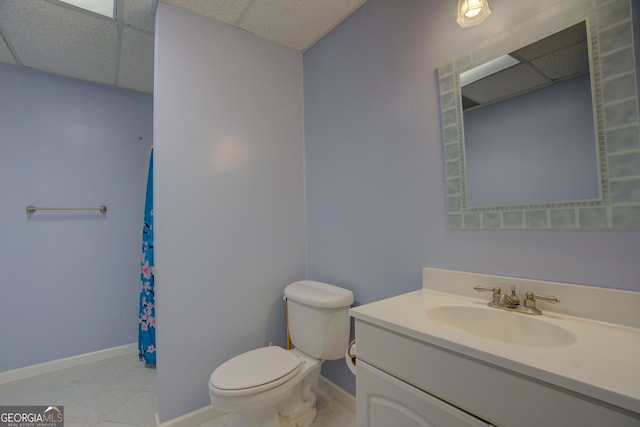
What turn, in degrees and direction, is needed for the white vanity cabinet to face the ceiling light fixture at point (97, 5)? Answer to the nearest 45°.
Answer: approximately 45° to its right

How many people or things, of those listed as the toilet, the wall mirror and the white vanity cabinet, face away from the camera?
0

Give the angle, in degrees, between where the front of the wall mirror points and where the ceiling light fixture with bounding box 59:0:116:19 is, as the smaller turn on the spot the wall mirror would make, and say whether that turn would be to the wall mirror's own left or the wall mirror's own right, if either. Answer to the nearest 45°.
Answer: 0° — it already faces it

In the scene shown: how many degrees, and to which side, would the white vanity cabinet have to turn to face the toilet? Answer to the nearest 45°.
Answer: approximately 90° to its right

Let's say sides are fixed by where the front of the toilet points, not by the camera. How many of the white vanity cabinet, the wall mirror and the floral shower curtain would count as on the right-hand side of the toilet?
1

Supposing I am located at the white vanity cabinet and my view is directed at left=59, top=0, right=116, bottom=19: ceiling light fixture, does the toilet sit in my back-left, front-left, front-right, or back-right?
front-right

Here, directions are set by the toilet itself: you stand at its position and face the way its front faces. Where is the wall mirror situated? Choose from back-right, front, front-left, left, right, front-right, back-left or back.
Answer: left

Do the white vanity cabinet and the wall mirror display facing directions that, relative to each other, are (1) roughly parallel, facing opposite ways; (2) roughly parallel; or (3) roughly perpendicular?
roughly parallel

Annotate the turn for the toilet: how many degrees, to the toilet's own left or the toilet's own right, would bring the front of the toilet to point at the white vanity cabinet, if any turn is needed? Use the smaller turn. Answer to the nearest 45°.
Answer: approximately 90° to the toilet's own left

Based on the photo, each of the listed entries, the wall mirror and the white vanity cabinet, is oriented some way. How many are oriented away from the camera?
0

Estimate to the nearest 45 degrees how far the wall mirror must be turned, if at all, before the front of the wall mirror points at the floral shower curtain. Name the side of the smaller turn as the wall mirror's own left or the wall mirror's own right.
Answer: approximately 45° to the wall mirror's own right

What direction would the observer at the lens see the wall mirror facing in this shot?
facing the viewer and to the left of the viewer

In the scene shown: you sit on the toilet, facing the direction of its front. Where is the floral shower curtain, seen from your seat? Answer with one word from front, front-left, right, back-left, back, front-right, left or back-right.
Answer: right
